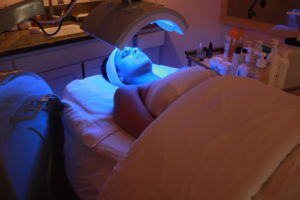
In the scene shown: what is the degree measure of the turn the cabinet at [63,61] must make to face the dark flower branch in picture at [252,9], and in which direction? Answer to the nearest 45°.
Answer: approximately 45° to its left

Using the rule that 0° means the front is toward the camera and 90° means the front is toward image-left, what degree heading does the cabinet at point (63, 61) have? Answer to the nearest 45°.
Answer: approximately 315°
